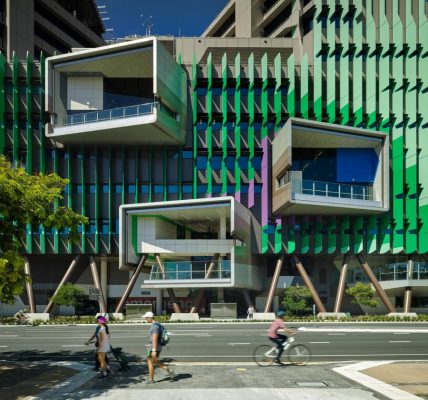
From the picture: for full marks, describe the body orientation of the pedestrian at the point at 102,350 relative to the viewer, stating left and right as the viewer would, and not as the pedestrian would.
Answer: facing to the left of the viewer

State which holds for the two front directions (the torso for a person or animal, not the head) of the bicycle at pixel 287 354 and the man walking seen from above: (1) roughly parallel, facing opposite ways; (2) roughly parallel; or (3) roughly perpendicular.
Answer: roughly parallel, facing opposite ways

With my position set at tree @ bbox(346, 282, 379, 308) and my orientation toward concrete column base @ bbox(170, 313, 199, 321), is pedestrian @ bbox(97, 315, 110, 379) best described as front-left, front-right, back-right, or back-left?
front-left

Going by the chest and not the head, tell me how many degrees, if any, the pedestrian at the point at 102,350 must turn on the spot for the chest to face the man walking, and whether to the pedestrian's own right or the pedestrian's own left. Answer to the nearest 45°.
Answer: approximately 135° to the pedestrian's own left

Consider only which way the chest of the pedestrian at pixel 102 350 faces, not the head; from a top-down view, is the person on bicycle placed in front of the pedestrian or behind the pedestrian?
behind

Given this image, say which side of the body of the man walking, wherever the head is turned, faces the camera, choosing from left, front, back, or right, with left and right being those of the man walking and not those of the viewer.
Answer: left

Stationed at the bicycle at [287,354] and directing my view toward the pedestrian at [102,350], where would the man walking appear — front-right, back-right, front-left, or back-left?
front-left
